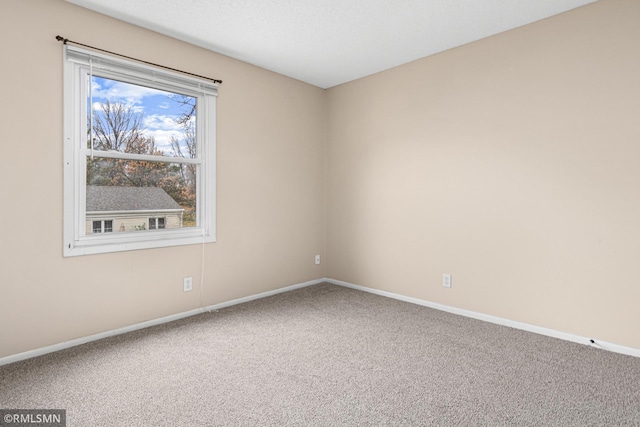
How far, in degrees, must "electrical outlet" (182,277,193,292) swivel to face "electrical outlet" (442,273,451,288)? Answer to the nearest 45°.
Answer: approximately 45° to its left

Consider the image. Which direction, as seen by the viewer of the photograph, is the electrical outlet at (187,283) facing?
facing the viewer and to the right of the viewer
